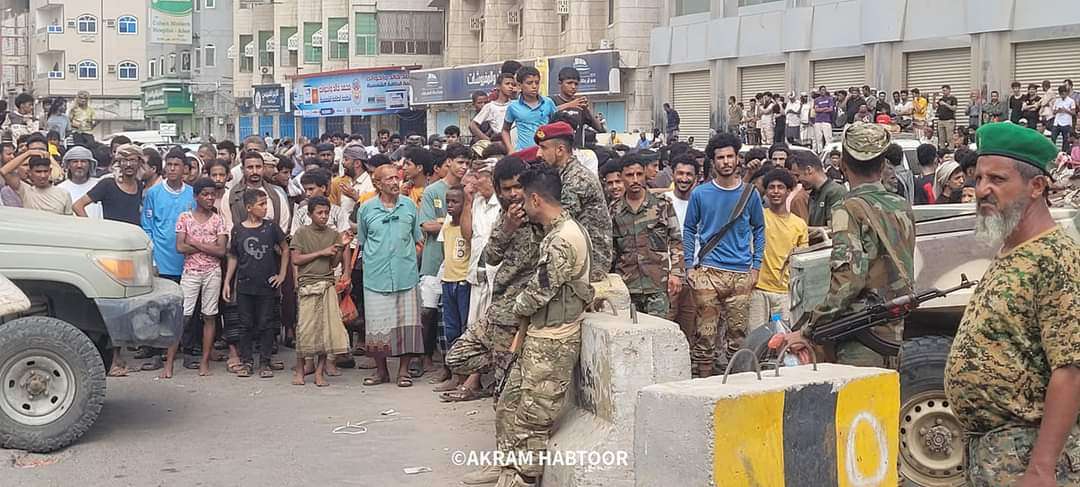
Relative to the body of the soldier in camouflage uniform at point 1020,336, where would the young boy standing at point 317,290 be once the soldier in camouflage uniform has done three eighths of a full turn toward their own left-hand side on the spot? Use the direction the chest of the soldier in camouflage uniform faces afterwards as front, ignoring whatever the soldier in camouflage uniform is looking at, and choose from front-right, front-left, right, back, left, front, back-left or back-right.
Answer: back-left

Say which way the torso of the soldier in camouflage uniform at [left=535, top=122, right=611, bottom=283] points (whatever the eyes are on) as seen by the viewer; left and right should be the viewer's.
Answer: facing to the left of the viewer

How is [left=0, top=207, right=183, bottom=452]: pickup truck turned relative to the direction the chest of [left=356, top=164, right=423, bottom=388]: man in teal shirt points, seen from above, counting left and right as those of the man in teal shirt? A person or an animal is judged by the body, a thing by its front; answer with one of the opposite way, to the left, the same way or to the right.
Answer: to the left

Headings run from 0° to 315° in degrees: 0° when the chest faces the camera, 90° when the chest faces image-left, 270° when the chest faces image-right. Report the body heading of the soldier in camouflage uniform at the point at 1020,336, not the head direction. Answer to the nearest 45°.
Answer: approximately 45°

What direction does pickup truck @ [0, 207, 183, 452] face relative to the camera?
to the viewer's right

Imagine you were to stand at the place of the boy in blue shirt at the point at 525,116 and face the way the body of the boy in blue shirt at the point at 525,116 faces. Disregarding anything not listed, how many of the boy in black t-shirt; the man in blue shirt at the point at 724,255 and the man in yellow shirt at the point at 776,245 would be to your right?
1

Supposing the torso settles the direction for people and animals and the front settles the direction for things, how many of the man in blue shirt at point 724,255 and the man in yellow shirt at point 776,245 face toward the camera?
2

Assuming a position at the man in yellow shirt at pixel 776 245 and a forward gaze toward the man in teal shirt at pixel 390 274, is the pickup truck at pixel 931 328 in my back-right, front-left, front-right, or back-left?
back-left
